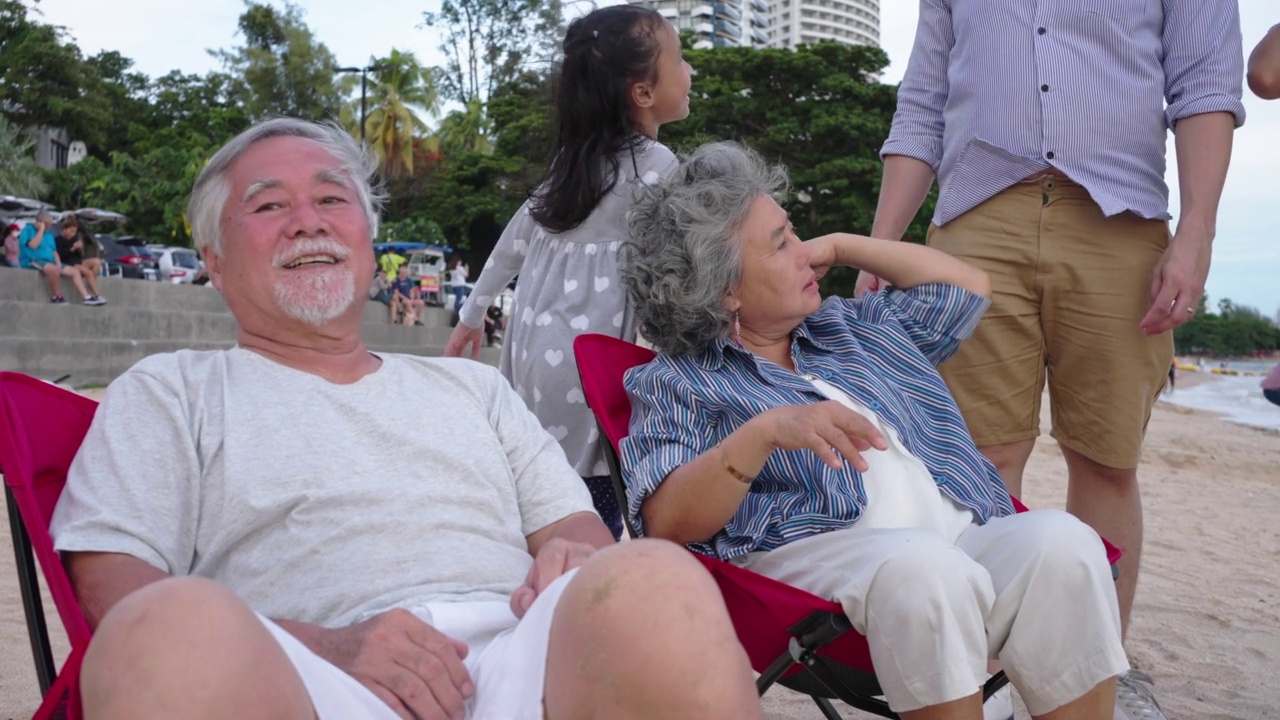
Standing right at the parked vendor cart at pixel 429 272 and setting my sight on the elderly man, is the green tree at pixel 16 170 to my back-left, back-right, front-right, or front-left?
back-right

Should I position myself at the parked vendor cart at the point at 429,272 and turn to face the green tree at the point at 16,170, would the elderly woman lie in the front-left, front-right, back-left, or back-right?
back-left

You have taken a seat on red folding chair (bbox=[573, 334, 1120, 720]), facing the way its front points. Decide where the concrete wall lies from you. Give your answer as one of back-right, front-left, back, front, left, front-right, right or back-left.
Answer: back

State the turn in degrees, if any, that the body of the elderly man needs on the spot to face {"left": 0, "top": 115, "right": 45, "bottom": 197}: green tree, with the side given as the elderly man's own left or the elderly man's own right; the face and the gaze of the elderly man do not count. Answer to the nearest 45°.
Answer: approximately 180°

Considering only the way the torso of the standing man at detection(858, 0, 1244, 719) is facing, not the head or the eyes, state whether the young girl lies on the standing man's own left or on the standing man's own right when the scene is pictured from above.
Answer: on the standing man's own right

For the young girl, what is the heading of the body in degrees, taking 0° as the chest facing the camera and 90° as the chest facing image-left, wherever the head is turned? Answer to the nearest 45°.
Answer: approximately 225°

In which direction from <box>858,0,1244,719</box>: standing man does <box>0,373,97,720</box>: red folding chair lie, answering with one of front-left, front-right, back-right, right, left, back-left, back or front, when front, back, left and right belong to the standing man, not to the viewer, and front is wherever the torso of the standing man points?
front-right

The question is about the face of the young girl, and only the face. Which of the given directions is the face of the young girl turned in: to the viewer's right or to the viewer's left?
to the viewer's right

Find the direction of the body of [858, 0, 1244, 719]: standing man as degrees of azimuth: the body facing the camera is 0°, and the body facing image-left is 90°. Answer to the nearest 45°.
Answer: approximately 0°

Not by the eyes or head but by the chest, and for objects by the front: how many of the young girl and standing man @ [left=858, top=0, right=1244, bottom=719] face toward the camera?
1
